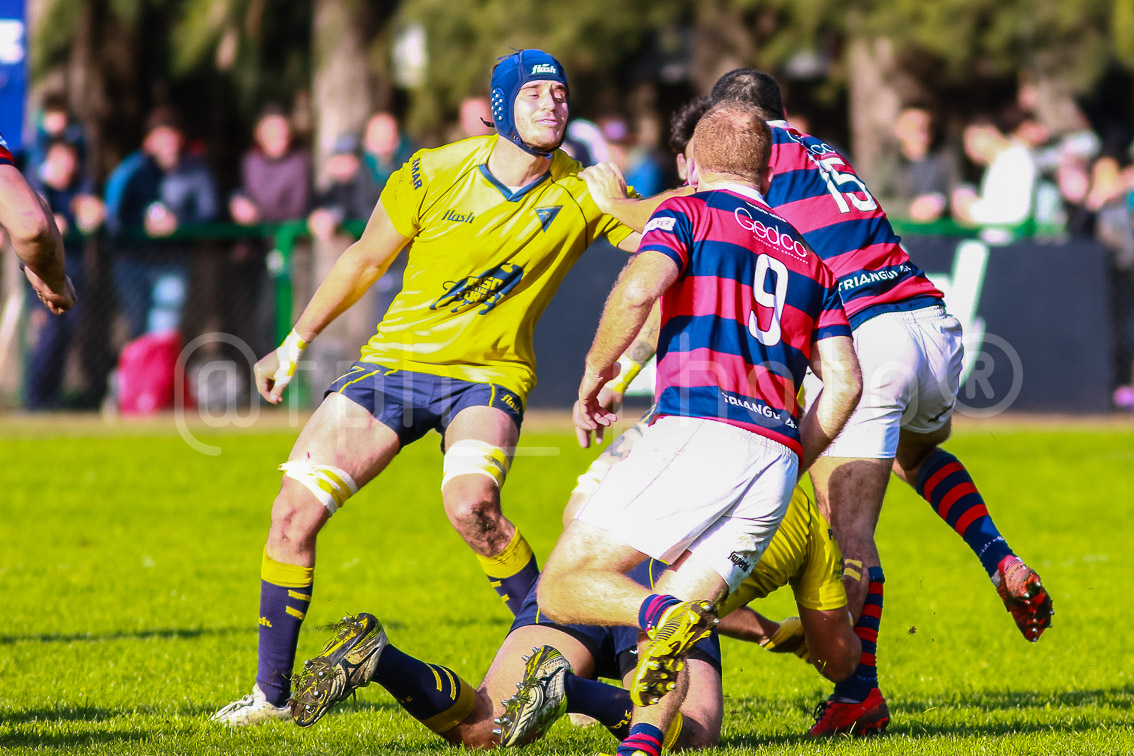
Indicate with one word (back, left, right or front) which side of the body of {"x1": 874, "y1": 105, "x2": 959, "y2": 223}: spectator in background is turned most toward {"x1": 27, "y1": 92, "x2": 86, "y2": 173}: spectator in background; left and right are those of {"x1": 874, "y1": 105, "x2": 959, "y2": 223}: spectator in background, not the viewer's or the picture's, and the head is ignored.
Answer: right

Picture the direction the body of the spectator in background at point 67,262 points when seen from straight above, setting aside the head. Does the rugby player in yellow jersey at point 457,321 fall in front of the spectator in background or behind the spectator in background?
in front

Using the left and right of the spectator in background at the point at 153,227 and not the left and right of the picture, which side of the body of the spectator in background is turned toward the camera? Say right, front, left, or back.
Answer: front

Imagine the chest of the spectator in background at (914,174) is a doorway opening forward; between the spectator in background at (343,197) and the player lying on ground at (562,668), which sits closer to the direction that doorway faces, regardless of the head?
the player lying on ground

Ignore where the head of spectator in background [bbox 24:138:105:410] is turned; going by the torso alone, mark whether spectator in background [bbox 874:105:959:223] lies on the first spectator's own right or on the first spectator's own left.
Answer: on the first spectator's own left

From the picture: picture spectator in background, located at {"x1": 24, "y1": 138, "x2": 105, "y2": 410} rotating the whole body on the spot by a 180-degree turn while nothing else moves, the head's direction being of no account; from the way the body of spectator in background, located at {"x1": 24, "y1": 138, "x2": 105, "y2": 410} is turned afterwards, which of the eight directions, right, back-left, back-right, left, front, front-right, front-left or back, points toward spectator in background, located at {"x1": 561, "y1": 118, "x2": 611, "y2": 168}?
back-right

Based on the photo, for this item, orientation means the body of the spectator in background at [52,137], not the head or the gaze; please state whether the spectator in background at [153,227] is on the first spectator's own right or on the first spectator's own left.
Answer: on the first spectator's own left

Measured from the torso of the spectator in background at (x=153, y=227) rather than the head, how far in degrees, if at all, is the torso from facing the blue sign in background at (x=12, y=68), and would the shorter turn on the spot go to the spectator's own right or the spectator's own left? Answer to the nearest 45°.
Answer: approximately 45° to the spectator's own right

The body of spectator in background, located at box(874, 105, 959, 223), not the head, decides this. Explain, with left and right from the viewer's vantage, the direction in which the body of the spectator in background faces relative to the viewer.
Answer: facing the viewer

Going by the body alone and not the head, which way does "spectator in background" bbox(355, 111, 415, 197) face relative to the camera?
toward the camera

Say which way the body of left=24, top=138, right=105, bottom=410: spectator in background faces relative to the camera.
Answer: toward the camera

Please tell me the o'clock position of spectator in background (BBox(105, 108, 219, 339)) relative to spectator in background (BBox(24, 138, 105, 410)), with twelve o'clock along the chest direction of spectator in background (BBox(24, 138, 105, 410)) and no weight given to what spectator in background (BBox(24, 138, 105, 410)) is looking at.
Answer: spectator in background (BBox(105, 108, 219, 339)) is roughly at 9 o'clock from spectator in background (BBox(24, 138, 105, 410)).
